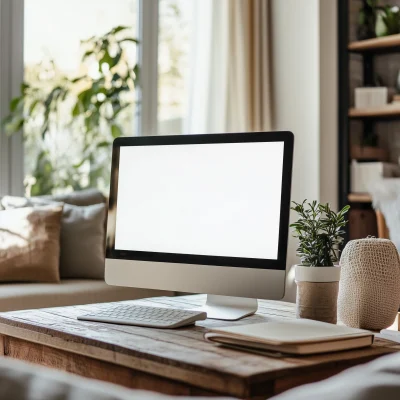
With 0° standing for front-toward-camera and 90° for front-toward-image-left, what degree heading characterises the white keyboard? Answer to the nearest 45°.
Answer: approximately 45°

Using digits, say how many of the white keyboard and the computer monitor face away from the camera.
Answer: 0

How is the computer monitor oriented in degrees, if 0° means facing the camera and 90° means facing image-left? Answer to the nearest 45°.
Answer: approximately 45°

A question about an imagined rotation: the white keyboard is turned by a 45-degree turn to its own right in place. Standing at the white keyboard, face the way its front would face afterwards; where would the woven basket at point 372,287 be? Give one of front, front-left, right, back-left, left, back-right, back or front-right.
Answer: back

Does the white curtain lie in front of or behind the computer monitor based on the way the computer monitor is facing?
behind

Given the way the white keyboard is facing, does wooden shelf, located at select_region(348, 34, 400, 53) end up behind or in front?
behind
